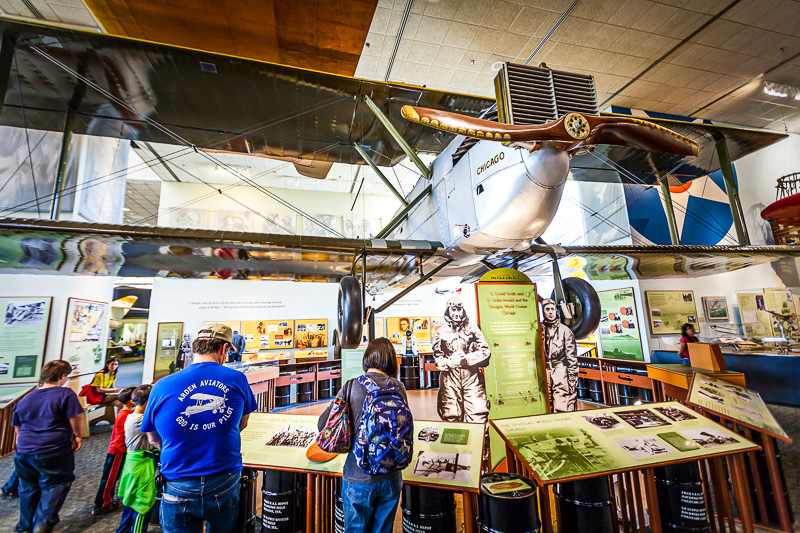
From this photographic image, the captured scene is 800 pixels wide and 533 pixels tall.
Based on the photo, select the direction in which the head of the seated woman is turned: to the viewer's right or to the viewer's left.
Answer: to the viewer's right

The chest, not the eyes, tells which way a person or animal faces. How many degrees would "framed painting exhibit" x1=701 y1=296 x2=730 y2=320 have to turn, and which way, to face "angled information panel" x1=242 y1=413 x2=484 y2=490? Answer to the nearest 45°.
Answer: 0° — it already faces it

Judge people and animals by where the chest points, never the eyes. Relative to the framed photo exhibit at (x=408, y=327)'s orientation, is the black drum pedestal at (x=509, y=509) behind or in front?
in front

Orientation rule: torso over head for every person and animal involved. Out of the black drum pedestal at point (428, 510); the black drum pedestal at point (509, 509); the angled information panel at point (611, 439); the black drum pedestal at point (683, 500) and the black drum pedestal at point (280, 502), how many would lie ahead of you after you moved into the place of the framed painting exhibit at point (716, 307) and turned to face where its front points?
5

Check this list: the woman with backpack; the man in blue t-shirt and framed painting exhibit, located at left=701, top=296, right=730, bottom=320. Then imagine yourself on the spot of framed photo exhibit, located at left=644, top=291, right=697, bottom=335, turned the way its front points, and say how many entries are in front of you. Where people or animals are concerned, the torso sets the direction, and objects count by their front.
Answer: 2

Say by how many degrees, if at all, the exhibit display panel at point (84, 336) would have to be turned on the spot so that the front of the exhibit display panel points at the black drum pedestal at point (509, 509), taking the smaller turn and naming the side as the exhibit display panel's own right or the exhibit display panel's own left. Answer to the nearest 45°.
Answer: approximately 45° to the exhibit display panel's own right

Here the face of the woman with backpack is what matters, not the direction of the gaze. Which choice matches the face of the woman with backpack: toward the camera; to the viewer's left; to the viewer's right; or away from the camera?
away from the camera

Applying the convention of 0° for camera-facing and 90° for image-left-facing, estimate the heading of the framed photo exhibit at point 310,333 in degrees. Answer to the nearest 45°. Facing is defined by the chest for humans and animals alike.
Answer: approximately 0°

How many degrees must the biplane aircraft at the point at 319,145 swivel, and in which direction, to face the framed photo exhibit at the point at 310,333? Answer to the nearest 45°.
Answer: approximately 135° to its left

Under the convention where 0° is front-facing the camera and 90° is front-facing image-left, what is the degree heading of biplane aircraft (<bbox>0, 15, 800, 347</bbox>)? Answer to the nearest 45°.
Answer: approximately 315°

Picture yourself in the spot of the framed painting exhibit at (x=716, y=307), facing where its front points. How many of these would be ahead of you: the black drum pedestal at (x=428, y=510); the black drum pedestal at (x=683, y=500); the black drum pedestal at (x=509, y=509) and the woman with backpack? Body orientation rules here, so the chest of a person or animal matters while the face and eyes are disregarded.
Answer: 4
